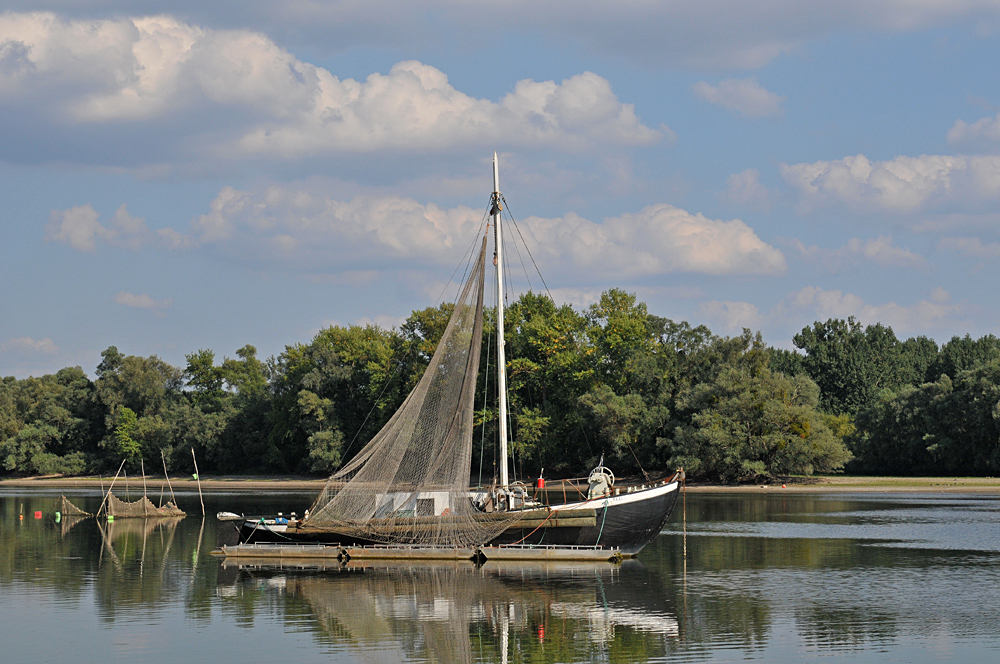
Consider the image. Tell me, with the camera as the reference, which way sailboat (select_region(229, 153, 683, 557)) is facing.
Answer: facing to the right of the viewer
